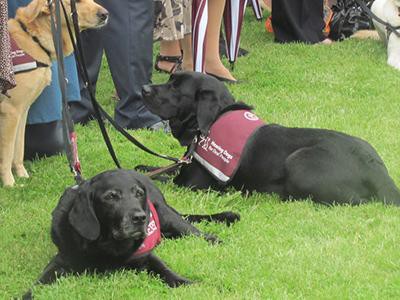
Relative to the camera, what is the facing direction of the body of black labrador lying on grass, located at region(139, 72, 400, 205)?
to the viewer's left

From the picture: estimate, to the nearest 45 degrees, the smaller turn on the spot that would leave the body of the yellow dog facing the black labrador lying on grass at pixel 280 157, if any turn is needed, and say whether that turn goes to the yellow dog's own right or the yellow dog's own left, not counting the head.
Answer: approximately 45° to the yellow dog's own right

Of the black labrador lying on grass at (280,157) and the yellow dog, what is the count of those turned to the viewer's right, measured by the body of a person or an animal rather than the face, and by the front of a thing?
1

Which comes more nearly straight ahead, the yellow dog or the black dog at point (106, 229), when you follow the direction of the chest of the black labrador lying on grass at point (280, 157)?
the yellow dog

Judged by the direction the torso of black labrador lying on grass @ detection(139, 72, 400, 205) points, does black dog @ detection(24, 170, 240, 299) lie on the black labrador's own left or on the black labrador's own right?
on the black labrador's own left

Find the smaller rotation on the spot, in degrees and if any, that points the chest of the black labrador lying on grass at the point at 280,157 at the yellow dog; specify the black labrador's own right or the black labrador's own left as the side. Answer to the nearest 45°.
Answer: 0° — it already faces it

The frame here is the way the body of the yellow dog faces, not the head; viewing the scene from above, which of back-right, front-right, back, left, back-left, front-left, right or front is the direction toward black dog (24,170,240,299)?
right

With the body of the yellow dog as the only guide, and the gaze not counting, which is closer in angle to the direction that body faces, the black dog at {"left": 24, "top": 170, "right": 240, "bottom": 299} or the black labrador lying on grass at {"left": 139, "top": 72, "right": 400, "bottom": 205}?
the black labrador lying on grass

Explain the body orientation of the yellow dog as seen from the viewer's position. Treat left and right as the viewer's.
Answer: facing to the right of the viewer

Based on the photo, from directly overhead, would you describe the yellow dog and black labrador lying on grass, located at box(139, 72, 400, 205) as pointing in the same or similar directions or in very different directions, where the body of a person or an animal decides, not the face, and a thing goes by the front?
very different directions
